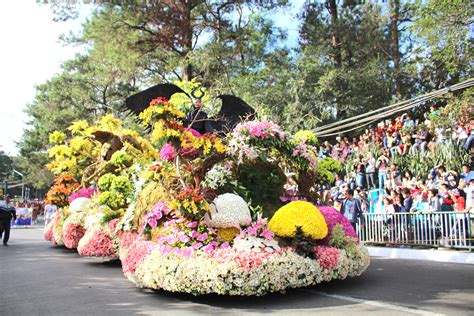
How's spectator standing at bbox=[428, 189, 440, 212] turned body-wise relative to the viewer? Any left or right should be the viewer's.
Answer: facing the viewer and to the left of the viewer

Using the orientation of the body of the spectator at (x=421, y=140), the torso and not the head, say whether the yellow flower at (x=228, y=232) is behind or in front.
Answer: in front

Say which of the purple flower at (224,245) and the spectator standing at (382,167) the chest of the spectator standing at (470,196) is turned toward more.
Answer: the purple flower

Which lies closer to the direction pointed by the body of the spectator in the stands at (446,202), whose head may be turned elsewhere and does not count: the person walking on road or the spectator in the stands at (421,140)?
the person walking on road

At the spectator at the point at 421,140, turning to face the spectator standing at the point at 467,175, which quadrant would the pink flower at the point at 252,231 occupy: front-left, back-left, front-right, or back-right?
front-right

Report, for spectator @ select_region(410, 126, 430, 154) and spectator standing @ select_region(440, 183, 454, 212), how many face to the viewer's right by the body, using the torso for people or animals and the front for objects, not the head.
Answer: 0

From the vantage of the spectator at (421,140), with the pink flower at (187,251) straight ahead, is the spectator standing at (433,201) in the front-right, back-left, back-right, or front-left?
front-left

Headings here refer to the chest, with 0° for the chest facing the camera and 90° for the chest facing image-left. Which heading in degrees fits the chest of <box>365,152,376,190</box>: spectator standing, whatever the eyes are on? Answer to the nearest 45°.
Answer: approximately 45°

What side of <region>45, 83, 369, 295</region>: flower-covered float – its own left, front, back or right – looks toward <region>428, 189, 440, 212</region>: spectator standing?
left

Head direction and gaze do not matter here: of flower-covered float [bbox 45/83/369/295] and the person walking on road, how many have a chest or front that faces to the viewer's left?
0

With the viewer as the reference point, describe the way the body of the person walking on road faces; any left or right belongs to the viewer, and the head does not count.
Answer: facing the viewer

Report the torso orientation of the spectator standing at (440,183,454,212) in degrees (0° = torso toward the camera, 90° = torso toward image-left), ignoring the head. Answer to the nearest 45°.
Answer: approximately 45°

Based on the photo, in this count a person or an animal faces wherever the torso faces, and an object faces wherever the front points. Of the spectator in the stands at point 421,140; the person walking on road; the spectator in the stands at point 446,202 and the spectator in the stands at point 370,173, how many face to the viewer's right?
0

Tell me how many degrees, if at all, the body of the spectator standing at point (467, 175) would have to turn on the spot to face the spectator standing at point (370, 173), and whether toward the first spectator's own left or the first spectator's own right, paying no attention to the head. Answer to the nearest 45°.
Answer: approximately 90° to the first spectator's own right

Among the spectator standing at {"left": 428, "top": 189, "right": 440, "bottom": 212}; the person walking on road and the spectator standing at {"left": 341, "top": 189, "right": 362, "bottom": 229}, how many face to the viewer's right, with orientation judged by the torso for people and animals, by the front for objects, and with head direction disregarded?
0

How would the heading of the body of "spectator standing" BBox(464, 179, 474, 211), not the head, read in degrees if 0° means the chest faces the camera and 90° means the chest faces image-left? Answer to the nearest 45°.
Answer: approximately 45°
